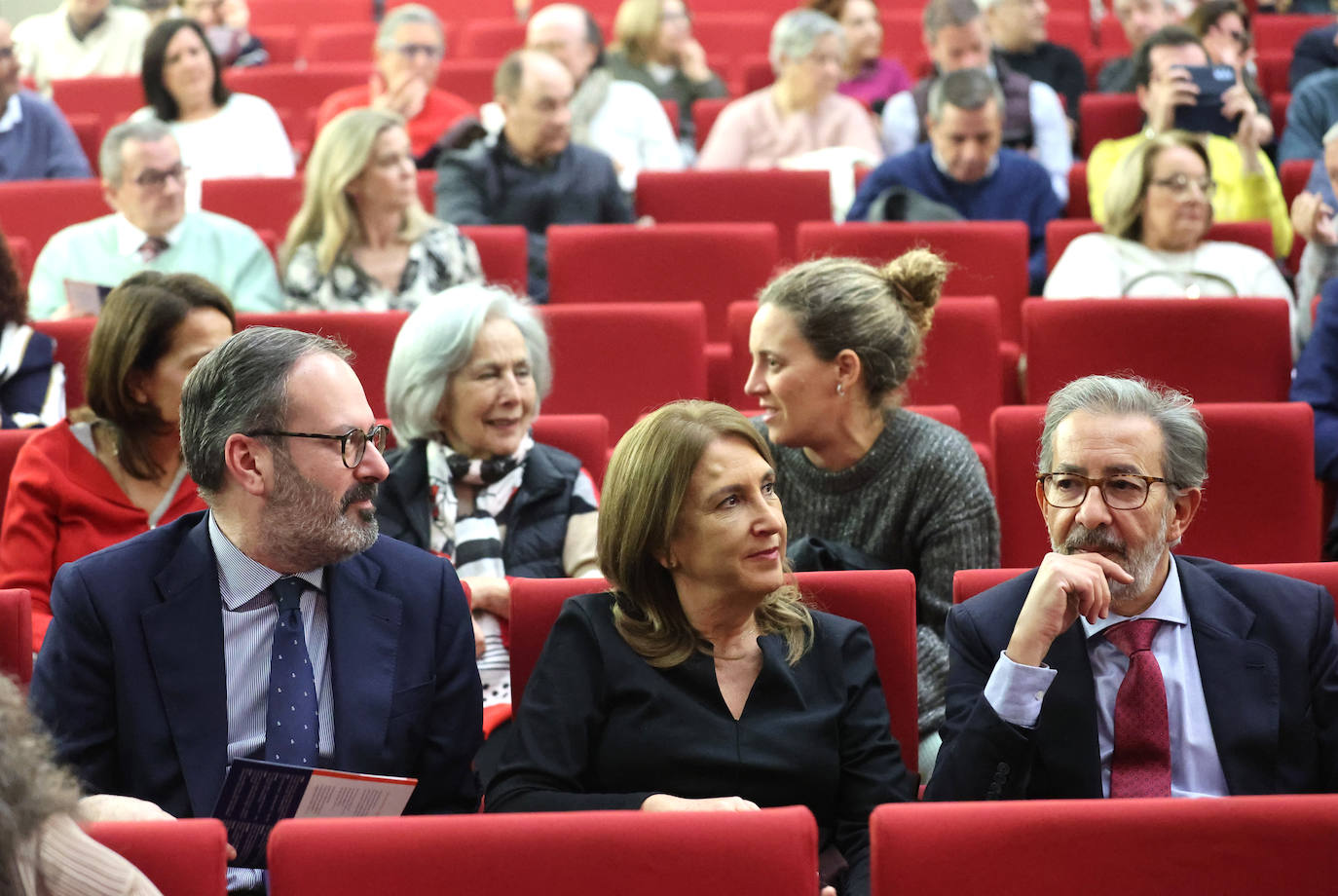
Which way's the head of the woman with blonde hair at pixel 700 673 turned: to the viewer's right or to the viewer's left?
to the viewer's right

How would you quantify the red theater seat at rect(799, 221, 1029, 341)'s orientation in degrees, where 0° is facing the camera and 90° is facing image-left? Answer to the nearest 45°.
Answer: approximately 0°

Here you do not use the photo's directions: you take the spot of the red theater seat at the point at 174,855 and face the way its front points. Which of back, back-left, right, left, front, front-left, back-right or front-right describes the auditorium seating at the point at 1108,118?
back-left

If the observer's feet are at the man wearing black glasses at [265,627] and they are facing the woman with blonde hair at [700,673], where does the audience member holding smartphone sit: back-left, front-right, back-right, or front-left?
front-left

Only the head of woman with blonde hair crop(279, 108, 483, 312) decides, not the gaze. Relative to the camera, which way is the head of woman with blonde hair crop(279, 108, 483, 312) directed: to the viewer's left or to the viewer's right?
to the viewer's right

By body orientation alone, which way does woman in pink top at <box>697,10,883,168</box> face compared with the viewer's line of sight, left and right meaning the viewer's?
facing the viewer and to the right of the viewer

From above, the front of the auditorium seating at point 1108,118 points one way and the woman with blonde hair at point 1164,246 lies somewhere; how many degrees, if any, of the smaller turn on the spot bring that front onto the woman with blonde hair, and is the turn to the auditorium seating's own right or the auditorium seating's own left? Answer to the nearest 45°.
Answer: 0° — it already faces them

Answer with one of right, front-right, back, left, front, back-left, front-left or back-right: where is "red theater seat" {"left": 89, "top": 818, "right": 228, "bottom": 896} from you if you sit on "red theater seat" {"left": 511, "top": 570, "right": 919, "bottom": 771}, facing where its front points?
front-right

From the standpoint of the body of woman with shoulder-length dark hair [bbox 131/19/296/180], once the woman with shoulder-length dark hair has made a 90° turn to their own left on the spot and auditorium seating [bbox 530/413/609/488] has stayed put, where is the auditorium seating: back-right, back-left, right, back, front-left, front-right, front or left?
right

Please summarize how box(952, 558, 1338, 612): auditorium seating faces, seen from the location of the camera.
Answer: facing the viewer

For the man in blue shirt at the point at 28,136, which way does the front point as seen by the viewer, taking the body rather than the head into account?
toward the camera

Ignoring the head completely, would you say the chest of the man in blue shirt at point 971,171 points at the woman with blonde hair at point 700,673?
yes

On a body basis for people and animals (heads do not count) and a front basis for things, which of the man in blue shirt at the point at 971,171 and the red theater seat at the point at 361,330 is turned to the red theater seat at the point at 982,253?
the man in blue shirt

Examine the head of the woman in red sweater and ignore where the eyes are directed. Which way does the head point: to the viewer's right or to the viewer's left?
to the viewer's right

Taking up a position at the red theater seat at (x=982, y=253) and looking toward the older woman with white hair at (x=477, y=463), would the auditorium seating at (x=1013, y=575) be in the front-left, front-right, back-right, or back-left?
front-left

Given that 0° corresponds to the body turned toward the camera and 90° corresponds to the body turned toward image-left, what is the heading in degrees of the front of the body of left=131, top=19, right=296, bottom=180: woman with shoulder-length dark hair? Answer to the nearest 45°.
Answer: approximately 0°

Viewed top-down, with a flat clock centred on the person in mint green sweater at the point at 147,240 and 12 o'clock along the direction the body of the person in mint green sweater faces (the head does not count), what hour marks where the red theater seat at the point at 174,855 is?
The red theater seat is roughly at 12 o'clock from the person in mint green sweater.

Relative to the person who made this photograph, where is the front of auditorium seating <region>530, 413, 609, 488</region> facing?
facing the viewer
